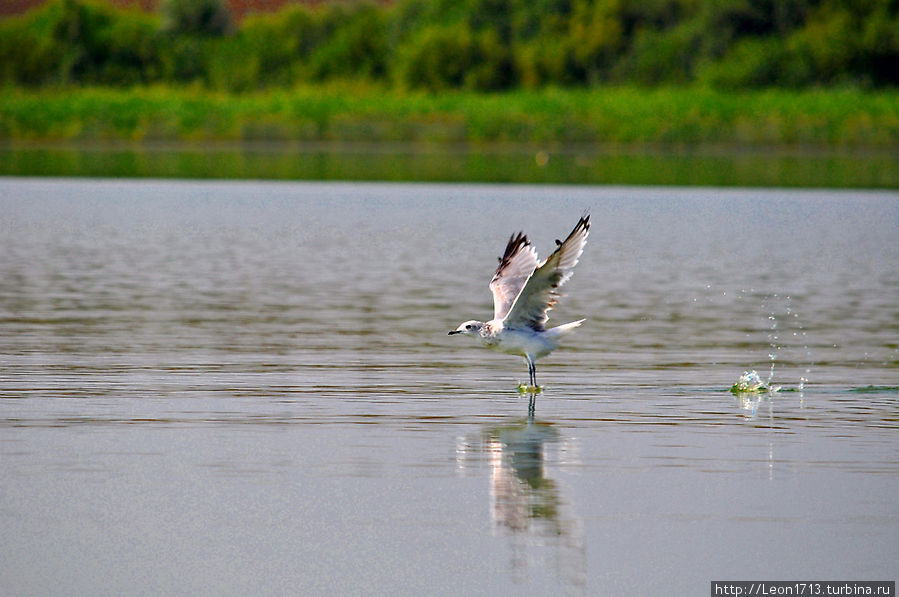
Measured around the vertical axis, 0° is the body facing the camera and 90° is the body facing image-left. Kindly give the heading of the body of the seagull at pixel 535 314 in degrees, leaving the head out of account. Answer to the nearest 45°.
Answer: approximately 90°
